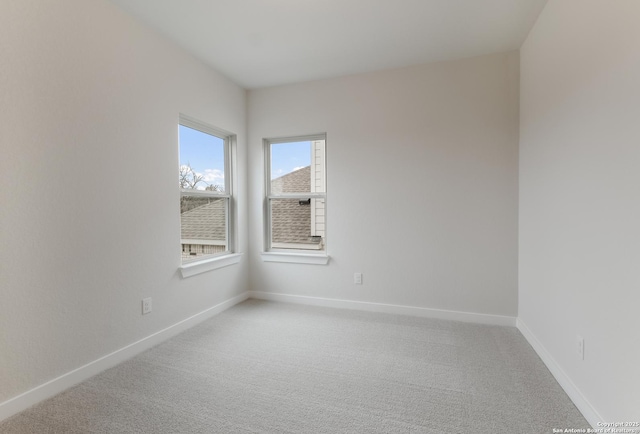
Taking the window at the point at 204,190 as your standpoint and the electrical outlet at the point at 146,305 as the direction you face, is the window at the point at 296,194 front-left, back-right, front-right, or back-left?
back-left

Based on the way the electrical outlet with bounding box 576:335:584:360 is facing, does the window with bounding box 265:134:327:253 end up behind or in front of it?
in front

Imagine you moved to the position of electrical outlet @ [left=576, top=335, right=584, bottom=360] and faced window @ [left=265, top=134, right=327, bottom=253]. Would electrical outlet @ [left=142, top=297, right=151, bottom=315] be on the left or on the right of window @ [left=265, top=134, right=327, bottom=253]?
left

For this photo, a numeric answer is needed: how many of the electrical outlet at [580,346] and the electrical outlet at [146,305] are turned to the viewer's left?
1

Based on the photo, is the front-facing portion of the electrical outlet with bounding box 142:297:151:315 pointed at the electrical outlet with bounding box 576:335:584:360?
yes

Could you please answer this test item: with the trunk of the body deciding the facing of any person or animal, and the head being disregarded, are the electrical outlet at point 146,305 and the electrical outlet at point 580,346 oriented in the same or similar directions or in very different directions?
very different directions

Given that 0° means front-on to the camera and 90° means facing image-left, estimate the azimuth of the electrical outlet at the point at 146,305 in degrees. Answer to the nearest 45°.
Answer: approximately 315°

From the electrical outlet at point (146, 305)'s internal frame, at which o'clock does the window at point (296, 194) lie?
The window is roughly at 10 o'clock from the electrical outlet.

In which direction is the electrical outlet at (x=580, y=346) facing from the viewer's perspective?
to the viewer's left

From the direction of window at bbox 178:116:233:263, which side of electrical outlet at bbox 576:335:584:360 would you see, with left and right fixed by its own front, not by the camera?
front
